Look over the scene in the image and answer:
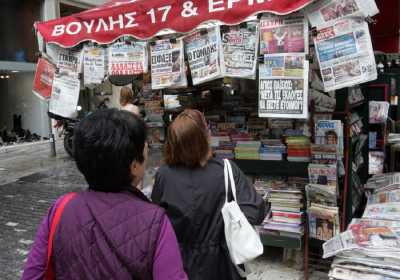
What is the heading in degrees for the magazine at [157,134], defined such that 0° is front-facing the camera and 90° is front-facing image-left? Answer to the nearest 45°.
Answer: approximately 0°

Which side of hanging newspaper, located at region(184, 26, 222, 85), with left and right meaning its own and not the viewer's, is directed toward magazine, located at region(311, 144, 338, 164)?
left

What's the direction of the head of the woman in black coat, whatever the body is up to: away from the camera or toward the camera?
away from the camera

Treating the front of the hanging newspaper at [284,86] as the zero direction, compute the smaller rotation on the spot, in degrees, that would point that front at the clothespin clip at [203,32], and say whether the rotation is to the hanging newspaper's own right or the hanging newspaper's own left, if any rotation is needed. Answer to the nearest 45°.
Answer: approximately 90° to the hanging newspaper's own right
